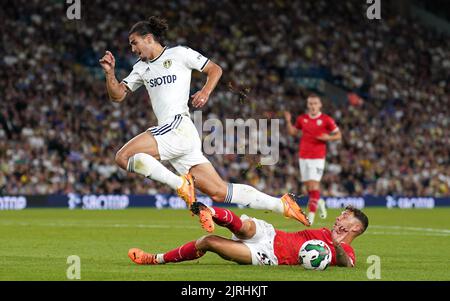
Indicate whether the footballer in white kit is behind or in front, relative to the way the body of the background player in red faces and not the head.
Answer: in front

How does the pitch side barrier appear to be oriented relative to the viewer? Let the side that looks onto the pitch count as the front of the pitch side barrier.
toward the camera

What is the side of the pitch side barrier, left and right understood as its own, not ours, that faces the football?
front

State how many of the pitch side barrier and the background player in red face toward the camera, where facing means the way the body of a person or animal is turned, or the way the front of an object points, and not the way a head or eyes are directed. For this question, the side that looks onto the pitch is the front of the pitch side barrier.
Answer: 2

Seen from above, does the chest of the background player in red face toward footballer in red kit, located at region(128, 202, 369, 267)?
yes

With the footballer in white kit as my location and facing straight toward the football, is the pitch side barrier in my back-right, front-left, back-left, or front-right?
back-left

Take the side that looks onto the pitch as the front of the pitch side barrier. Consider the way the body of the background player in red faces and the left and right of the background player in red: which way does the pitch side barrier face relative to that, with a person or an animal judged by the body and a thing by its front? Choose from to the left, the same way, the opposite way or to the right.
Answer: the same way

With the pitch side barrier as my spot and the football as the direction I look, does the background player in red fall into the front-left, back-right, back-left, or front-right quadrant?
front-left

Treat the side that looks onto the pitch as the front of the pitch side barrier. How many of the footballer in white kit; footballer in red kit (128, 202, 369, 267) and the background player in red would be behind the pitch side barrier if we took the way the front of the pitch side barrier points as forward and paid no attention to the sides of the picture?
0

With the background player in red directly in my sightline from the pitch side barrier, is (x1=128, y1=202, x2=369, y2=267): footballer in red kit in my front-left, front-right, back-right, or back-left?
front-right

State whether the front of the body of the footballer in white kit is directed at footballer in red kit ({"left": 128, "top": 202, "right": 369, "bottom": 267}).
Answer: no

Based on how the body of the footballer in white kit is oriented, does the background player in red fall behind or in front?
behind

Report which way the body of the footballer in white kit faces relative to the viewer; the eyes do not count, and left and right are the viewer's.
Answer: facing the viewer and to the left of the viewer

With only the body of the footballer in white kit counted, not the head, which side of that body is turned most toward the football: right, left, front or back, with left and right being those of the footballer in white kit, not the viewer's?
left

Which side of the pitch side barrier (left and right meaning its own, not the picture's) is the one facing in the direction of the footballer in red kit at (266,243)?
front
